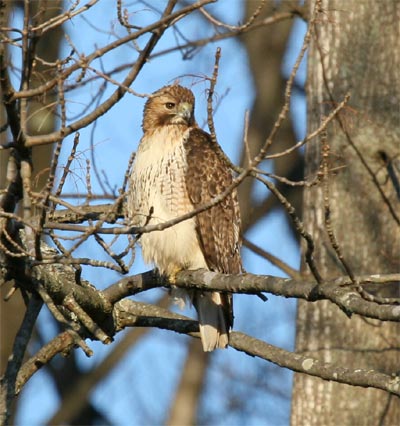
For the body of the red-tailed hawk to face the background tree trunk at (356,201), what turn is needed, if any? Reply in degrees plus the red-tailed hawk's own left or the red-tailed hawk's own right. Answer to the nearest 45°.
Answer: approximately 135° to the red-tailed hawk's own left

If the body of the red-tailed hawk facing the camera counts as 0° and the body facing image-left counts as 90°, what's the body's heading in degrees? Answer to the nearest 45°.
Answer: approximately 45°
